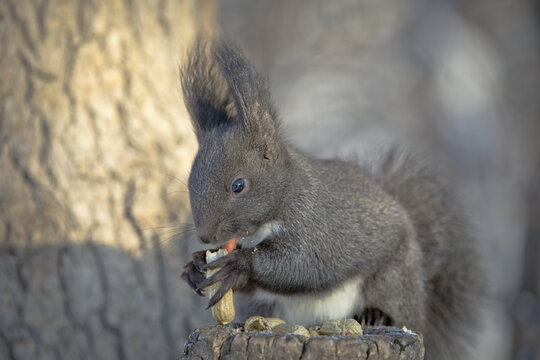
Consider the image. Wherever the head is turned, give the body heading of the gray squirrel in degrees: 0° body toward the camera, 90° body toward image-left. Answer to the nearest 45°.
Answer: approximately 90°

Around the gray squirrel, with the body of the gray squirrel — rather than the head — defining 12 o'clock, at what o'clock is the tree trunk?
The tree trunk is roughly at 1 o'clock from the gray squirrel.
